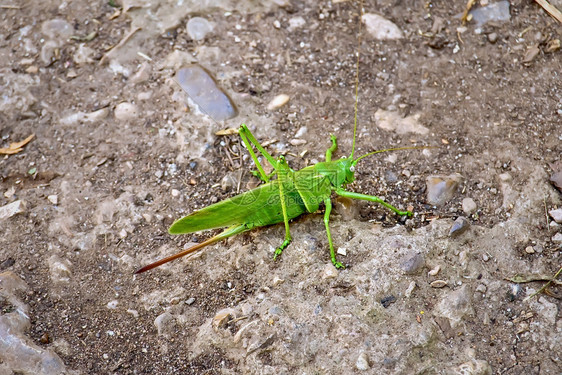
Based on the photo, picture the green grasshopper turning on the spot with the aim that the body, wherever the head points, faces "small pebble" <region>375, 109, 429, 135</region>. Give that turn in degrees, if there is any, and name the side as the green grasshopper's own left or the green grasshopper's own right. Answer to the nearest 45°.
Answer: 0° — it already faces it

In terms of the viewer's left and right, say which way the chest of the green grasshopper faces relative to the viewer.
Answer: facing away from the viewer and to the right of the viewer

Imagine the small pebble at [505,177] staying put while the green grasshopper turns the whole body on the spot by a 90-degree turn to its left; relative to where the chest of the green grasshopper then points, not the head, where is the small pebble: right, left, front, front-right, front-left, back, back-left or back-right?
back-right

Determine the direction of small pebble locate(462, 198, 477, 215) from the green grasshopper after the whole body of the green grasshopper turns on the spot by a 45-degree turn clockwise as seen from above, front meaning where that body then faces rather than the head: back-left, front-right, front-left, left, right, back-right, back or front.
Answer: front

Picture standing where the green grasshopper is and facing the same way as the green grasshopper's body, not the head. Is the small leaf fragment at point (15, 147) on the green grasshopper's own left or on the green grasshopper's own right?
on the green grasshopper's own left

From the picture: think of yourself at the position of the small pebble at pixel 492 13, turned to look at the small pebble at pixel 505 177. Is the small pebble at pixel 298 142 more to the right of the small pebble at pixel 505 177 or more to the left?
right

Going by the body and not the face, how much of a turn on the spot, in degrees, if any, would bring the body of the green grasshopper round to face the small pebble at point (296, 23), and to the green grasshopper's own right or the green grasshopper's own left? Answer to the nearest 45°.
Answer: approximately 45° to the green grasshopper's own left

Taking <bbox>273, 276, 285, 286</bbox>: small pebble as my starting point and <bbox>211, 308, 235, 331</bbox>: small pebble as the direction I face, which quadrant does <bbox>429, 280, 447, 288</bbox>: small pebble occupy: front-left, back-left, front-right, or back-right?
back-left

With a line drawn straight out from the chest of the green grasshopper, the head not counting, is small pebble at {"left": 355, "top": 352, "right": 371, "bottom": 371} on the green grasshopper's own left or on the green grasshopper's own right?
on the green grasshopper's own right

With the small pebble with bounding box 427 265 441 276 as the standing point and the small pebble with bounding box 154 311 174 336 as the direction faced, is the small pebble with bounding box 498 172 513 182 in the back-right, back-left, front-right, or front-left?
back-right

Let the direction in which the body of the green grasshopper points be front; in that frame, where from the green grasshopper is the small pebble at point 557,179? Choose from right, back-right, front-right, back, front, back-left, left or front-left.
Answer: front-right

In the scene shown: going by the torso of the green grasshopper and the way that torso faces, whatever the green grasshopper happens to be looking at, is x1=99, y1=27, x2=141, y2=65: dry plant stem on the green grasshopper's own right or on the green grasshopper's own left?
on the green grasshopper's own left

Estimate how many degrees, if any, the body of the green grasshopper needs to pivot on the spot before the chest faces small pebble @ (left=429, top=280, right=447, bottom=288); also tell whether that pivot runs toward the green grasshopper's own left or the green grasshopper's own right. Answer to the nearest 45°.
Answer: approximately 90° to the green grasshopper's own right

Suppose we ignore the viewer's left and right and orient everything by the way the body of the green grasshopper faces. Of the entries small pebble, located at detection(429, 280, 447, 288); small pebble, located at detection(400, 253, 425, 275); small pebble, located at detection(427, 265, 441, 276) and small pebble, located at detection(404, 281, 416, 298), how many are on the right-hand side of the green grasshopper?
4

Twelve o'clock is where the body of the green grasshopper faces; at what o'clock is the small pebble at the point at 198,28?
The small pebble is roughly at 10 o'clock from the green grasshopper.
